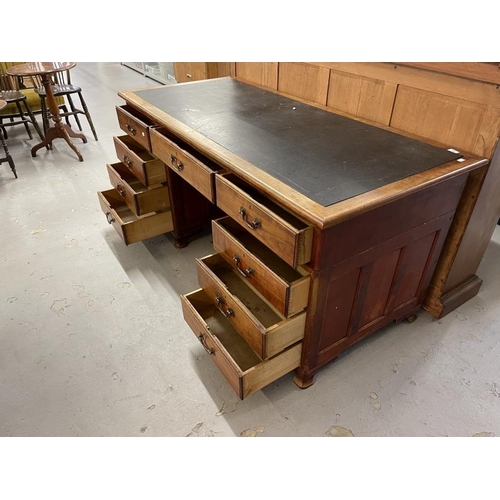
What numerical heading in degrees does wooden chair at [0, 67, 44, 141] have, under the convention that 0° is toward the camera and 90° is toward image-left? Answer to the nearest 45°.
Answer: approximately 315°

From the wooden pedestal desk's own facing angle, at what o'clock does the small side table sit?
The small side table is roughly at 3 o'clock from the wooden pedestal desk.

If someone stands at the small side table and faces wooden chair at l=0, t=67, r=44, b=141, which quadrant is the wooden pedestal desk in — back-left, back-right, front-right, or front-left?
back-left

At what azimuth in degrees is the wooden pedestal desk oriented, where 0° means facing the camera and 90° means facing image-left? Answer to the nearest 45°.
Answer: approximately 45°

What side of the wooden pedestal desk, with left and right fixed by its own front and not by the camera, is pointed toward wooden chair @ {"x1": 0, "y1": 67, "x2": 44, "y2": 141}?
right

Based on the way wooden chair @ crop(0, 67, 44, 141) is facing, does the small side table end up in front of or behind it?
in front

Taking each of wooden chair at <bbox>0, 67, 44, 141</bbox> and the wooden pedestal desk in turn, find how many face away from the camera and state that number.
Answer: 0

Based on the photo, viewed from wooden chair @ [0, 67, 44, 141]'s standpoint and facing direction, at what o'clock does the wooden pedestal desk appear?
The wooden pedestal desk is roughly at 1 o'clock from the wooden chair.
